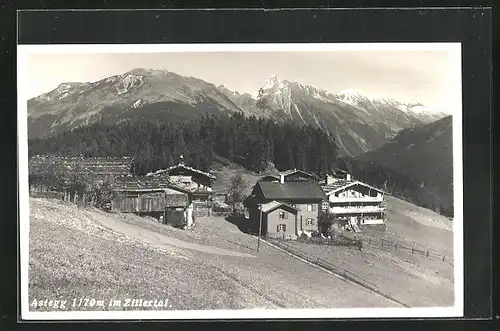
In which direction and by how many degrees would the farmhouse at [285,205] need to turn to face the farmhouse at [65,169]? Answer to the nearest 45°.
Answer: approximately 90° to its right

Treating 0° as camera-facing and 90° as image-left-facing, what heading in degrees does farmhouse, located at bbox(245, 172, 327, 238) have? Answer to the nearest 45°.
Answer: approximately 0°

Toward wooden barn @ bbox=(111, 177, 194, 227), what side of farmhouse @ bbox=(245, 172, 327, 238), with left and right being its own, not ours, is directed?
right
